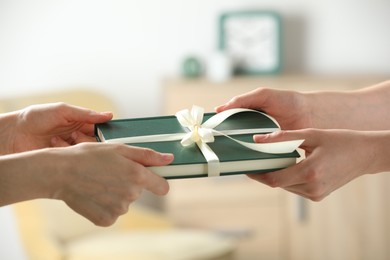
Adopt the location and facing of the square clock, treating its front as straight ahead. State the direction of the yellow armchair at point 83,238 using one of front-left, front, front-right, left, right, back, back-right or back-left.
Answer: front-right

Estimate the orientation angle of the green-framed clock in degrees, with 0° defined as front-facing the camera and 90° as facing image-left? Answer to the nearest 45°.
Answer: approximately 0°
